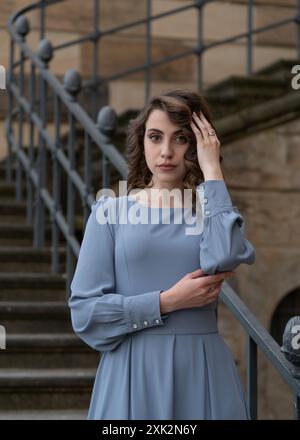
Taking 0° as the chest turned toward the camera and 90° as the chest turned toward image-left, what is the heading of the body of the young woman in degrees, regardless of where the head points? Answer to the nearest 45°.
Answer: approximately 0°

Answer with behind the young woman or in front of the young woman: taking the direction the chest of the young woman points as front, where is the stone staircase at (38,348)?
behind
